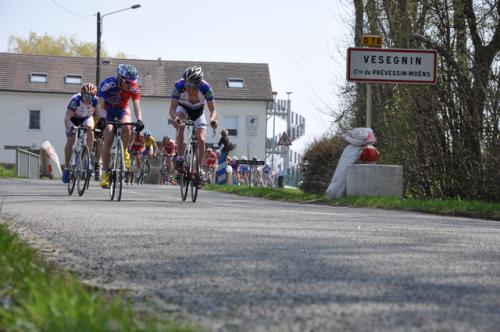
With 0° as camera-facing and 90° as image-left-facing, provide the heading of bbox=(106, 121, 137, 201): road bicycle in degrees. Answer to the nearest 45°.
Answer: approximately 0°

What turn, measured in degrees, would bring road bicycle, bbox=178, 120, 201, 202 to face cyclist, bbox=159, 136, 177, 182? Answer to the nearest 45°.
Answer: approximately 180°

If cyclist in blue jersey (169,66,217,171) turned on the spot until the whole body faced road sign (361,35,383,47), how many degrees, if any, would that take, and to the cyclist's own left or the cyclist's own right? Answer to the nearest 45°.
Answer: approximately 135° to the cyclist's own left

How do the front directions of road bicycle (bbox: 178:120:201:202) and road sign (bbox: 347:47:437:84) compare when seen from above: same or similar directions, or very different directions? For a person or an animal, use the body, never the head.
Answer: same or similar directions

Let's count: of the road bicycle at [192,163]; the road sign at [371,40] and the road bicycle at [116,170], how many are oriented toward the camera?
3

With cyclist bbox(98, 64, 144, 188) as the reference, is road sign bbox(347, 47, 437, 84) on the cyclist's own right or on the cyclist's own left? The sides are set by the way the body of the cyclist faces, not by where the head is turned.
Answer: on the cyclist's own left

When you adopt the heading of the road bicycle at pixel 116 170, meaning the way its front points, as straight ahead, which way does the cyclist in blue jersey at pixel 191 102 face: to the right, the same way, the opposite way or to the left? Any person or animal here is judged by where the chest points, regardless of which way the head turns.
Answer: the same way

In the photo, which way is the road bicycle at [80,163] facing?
toward the camera

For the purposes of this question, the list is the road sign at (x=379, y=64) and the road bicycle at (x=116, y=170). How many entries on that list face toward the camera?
2

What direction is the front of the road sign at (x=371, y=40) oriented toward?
toward the camera

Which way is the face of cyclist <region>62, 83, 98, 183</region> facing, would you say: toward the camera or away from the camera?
toward the camera

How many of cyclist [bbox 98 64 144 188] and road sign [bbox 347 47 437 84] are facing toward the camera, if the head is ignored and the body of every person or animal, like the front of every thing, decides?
2

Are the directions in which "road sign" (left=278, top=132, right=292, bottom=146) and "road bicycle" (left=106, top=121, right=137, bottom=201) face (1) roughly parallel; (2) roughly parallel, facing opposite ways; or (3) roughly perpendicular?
roughly parallel

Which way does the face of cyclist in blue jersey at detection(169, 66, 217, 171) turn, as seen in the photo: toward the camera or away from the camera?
toward the camera

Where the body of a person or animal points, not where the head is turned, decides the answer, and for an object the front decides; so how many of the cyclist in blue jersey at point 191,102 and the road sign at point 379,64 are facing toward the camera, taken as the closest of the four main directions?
2

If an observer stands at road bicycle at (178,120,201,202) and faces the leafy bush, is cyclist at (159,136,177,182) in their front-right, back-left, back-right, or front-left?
front-left
